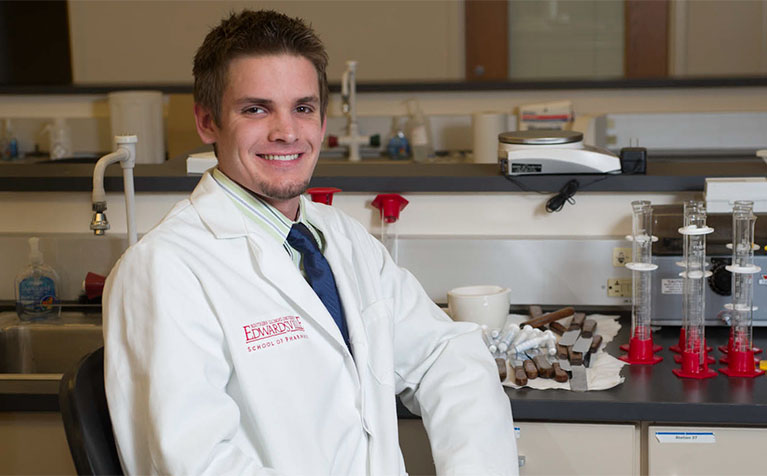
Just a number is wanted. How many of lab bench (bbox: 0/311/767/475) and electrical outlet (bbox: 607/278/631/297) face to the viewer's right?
0

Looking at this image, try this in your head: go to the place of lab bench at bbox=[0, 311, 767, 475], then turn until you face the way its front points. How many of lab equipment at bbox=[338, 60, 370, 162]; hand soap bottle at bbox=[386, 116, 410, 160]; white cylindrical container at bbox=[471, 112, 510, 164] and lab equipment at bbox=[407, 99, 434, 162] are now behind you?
4

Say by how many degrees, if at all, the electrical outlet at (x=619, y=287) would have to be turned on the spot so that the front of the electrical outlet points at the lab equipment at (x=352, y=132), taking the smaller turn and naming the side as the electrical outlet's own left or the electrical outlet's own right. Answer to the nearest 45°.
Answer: approximately 135° to the electrical outlet's own right

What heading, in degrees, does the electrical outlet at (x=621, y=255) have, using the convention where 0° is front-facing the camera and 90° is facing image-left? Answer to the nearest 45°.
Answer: approximately 0°

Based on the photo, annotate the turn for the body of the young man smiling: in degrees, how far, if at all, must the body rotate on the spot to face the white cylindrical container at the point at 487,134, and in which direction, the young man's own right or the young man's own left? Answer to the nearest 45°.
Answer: approximately 135° to the young man's own left
